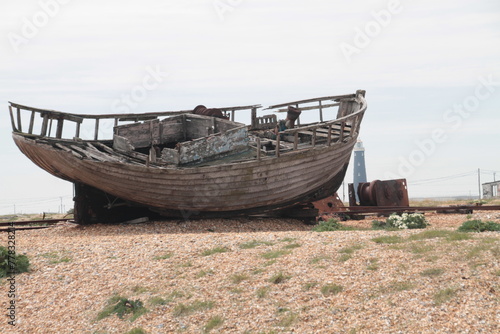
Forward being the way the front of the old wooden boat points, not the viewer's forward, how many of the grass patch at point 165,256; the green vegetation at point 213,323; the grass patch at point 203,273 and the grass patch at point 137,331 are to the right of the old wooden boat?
4

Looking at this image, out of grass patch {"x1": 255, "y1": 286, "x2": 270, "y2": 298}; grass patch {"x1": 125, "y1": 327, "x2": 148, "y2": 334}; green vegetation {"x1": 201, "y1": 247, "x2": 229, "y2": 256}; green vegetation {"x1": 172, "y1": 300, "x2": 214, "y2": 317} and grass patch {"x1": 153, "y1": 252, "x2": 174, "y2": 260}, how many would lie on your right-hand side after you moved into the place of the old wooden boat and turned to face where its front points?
5

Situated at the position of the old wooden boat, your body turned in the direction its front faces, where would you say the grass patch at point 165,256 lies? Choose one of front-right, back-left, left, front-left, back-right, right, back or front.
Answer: right

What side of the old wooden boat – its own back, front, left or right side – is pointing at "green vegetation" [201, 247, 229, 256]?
right

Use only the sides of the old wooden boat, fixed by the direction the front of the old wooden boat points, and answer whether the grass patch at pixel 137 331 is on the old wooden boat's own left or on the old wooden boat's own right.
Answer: on the old wooden boat's own right

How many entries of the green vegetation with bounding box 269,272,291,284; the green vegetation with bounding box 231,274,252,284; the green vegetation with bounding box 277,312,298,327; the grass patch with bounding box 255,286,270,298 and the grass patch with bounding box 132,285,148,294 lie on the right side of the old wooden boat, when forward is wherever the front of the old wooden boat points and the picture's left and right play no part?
5

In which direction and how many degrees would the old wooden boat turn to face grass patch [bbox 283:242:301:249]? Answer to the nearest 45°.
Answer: approximately 90° to its right

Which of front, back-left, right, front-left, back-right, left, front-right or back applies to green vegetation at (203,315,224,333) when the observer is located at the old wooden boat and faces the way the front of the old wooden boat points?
right

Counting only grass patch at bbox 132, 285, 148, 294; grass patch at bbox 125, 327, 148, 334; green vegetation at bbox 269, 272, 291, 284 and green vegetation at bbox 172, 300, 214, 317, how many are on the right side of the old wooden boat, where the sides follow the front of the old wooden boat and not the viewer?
4

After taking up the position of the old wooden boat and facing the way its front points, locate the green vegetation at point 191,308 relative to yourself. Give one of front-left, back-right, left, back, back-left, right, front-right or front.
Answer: right

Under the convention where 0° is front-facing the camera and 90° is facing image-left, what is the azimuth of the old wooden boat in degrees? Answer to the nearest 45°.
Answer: approximately 270°

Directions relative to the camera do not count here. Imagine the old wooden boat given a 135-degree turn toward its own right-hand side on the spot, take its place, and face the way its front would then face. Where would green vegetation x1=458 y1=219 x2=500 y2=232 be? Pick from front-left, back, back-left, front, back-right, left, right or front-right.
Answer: left

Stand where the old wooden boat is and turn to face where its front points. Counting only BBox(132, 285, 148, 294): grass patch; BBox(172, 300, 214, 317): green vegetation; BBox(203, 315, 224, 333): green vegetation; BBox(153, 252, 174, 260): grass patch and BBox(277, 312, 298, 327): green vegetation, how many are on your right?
5

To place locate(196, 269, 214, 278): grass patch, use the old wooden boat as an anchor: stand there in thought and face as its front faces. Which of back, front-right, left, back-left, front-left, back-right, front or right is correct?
right

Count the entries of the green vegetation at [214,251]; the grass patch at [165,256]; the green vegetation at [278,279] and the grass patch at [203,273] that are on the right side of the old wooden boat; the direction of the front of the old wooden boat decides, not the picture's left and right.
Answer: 4

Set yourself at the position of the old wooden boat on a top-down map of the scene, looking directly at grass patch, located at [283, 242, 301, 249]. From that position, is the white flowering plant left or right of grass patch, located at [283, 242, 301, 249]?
left

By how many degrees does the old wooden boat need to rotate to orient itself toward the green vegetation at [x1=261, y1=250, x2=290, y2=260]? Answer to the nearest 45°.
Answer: approximately 90° to its right
